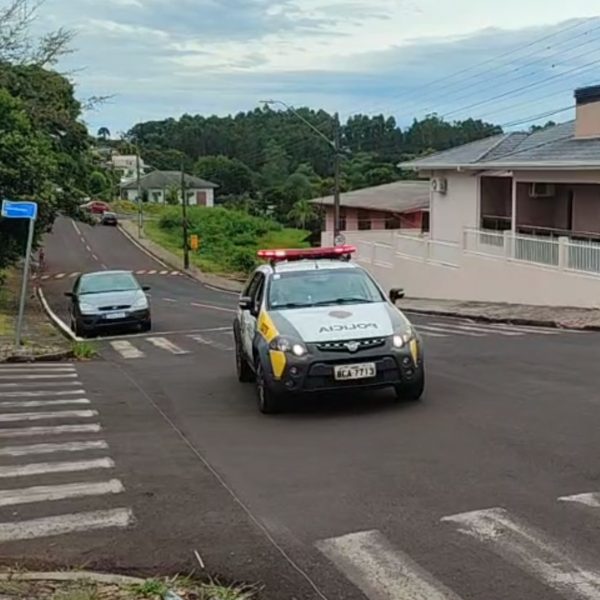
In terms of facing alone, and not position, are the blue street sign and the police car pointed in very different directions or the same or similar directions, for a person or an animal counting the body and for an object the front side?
same or similar directions

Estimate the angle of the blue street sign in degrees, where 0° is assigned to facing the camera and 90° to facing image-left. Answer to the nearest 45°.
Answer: approximately 0°

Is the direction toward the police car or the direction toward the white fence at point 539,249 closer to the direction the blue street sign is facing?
the police car

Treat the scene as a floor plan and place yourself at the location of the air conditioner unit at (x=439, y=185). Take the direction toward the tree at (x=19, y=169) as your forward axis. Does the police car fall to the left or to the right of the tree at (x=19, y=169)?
left

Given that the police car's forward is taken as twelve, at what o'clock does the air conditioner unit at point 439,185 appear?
The air conditioner unit is roughly at 8 o'clock from the police car.

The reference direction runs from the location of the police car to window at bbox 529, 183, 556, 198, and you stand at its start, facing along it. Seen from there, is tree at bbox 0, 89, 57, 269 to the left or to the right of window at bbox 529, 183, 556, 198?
left

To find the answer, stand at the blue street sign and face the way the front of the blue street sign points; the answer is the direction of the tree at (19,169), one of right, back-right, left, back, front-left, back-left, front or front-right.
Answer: back

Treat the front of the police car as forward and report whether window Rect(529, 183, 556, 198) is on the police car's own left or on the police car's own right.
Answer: on the police car's own left

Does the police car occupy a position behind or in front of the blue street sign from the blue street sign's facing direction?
in front

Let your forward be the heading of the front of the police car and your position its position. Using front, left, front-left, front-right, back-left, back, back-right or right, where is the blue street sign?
back

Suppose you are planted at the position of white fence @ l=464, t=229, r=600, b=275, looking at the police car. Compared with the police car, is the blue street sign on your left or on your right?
right

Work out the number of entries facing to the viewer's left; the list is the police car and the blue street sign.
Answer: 0

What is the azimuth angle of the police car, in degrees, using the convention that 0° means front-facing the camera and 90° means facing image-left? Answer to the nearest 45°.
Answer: approximately 315°

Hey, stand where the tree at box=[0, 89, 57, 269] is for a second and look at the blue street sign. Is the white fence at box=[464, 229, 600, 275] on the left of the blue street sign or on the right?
left

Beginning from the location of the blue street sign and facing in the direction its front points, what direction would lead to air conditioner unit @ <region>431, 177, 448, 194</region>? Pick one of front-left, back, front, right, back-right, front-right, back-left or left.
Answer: back-left

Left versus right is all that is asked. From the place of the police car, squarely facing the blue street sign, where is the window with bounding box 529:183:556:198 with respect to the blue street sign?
right

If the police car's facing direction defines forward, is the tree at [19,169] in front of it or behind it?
behind
